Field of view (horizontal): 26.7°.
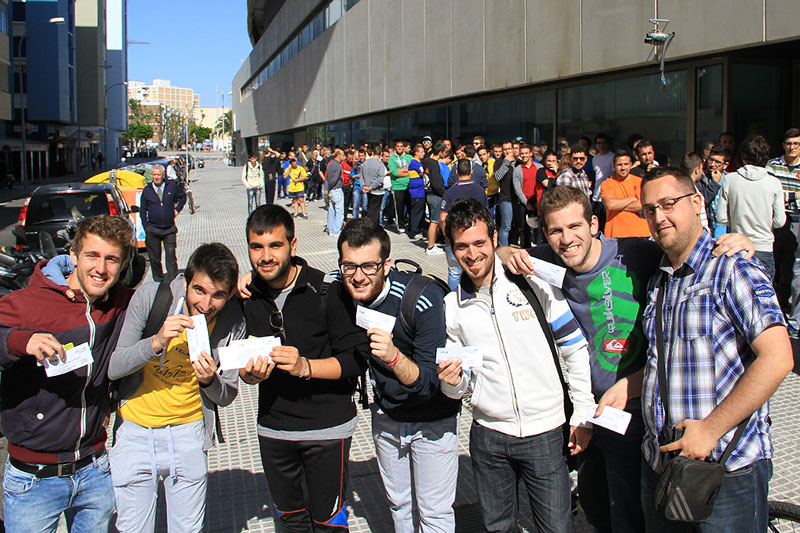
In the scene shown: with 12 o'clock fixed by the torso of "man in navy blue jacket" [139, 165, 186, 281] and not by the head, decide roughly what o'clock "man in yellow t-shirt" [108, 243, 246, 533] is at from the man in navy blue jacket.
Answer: The man in yellow t-shirt is roughly at 12 o'clock from the man in navy blue jacket.

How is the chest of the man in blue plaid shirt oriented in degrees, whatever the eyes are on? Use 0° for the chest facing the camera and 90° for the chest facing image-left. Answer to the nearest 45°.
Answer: approximately 45°

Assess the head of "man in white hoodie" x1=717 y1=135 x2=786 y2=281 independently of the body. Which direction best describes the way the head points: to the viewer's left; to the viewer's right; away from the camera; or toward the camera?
away from the camera

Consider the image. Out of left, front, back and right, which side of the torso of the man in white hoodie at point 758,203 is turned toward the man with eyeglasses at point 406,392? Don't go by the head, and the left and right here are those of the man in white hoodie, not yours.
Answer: back

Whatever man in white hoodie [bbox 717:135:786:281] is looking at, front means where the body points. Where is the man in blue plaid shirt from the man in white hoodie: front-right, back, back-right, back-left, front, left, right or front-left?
back

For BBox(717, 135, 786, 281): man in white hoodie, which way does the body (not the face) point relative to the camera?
away from the camera

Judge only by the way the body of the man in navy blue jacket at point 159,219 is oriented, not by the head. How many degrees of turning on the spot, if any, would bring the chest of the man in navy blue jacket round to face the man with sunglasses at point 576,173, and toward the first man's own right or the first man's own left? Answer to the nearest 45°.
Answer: approximately 45° to the first man's own left
